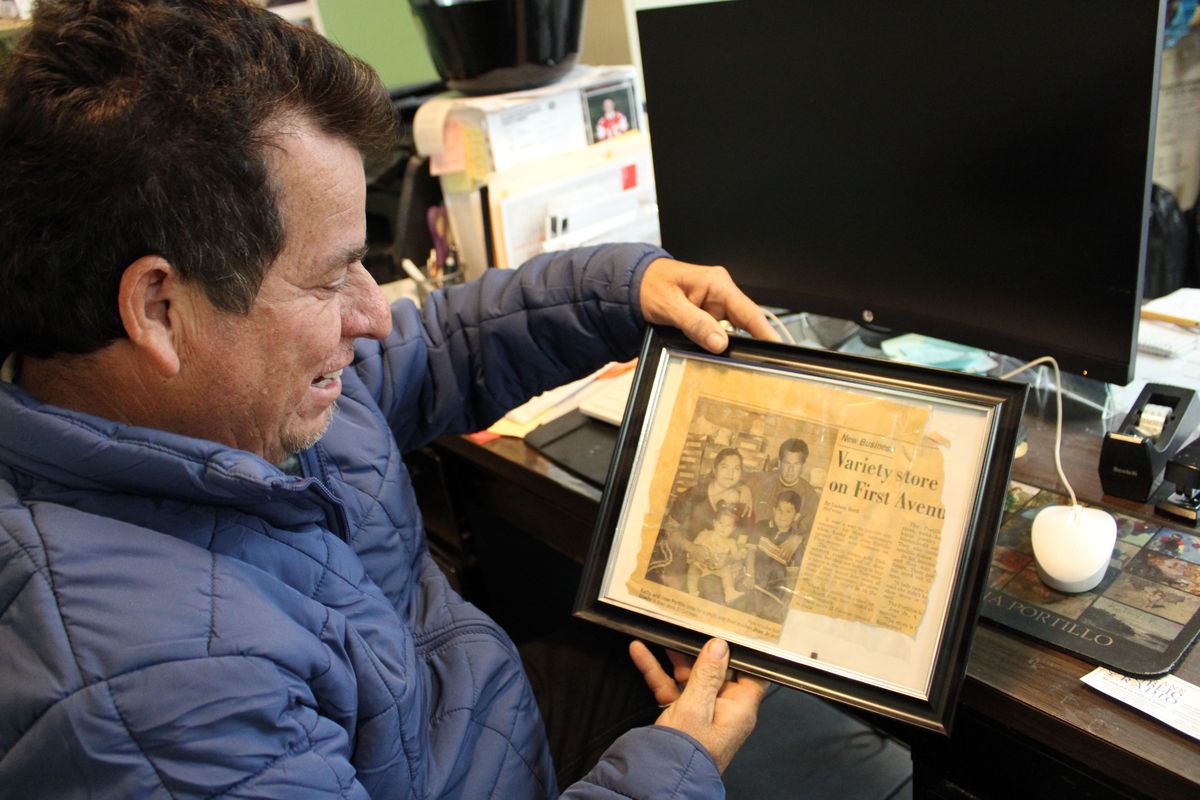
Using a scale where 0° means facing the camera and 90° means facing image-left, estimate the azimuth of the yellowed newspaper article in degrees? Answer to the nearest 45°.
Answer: approximately 0°

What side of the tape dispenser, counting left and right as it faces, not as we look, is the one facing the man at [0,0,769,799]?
front

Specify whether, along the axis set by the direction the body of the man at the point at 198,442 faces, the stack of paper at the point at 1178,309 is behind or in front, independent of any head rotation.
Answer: in front

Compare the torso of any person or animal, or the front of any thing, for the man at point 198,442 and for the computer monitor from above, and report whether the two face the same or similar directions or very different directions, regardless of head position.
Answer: very different directions

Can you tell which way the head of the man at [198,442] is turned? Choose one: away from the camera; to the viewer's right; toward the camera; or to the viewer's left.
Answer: to the viewer's right

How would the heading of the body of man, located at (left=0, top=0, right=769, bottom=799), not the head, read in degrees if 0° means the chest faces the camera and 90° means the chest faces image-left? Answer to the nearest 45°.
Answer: approximately 270°

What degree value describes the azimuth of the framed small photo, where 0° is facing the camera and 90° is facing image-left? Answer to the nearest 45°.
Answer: approximately 0°

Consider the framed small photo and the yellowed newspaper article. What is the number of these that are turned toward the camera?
2

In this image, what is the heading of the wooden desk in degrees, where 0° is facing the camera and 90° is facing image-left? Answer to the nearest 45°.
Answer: approximately 45°
